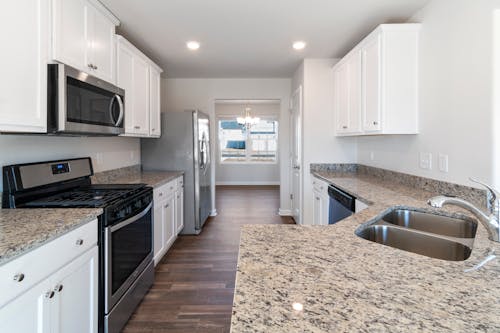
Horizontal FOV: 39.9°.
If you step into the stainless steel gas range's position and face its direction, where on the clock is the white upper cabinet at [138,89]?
The white upper cabinet is roughly at 8 o'clock from the stainless steel gas range.

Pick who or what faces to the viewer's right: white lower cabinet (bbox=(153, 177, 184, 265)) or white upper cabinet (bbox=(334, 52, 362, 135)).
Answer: the white lower cabinet

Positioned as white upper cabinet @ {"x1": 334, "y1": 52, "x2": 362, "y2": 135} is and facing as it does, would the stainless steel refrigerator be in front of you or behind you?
in front

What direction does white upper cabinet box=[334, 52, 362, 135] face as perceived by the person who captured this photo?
facing to the left of the viewer

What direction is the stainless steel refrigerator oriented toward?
to the viewer's right

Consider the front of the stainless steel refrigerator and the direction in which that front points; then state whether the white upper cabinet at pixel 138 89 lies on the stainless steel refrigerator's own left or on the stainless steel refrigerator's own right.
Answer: on the stainless steel refrigerator's own right

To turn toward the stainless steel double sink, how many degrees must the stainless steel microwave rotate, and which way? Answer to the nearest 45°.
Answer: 0° — it already faces it

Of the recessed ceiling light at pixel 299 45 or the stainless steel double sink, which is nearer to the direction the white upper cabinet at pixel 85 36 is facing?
the stainless steel double sink

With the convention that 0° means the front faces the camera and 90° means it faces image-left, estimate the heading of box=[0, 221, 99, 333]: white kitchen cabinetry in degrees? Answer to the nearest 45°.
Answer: approximately 315°

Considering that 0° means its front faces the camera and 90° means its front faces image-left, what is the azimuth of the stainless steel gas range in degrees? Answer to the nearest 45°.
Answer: approximately 315°

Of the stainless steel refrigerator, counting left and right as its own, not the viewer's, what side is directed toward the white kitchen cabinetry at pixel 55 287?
right
